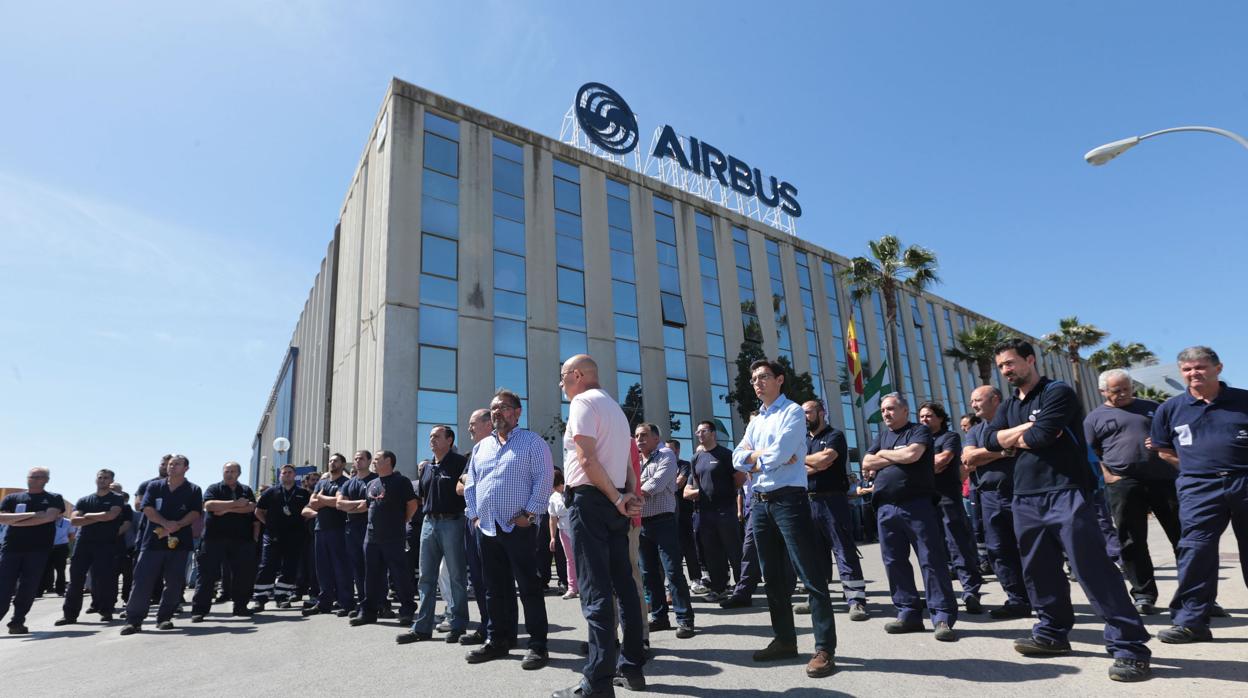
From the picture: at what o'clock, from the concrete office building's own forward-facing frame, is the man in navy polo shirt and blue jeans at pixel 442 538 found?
The man in navy polo shirt and blue jeans is roughly at 1 o'clock from the concrete office building.

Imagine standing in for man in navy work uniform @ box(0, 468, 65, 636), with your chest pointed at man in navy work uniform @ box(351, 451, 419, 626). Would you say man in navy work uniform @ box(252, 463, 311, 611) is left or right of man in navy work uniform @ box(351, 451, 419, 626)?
left

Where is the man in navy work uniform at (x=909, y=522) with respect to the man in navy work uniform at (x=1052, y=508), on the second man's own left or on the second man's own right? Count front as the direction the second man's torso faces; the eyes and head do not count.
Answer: on the second man's own right

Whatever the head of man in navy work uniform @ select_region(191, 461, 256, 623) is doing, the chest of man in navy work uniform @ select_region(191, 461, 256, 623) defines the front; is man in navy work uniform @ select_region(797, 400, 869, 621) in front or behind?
in front

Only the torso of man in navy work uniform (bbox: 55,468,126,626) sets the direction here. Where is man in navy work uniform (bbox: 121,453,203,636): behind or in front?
in front

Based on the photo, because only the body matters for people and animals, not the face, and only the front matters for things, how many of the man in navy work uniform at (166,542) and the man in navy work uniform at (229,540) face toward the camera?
2

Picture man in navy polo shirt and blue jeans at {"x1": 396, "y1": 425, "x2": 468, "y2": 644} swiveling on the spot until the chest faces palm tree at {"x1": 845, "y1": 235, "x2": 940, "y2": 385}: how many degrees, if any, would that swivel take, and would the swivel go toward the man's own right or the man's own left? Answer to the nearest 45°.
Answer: approximately 180°

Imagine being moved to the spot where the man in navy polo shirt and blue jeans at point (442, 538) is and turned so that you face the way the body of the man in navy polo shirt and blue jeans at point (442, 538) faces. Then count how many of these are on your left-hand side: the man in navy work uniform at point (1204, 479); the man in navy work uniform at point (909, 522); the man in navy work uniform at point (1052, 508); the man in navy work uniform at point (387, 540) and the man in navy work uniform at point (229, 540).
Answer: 3

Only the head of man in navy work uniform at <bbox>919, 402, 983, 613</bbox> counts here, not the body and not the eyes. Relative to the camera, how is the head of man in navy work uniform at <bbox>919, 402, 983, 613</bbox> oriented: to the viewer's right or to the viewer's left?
to the viewer's left

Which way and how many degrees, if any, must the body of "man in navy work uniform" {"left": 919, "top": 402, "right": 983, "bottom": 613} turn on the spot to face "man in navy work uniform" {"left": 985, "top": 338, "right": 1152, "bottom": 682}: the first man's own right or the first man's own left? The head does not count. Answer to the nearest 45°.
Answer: approximately 45° to the first man's own left

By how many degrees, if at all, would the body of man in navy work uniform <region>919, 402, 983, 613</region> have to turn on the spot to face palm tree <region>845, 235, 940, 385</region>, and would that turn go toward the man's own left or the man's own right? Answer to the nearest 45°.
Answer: approximately 135° to the man's own right

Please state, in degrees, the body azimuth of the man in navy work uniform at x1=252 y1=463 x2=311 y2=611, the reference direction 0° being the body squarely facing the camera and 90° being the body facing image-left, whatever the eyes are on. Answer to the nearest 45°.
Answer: approximately 0°

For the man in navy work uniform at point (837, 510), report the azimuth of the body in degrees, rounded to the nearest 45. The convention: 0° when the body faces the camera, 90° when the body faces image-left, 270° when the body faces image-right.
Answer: approximately 45°

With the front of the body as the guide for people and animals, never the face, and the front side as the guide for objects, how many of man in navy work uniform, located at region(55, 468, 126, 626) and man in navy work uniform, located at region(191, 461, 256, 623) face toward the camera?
2

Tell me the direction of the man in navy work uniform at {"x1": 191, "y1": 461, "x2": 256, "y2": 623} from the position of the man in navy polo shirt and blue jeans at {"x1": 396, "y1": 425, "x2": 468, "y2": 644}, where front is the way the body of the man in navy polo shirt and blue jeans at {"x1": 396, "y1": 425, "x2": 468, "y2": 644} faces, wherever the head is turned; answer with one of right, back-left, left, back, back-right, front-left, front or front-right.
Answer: right

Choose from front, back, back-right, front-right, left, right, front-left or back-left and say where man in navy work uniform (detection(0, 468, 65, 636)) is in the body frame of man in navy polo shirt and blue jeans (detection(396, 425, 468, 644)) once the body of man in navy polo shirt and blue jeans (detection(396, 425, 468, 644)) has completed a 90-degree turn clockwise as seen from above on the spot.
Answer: front

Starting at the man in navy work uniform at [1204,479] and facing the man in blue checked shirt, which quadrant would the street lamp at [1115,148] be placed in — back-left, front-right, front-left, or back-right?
back-right
